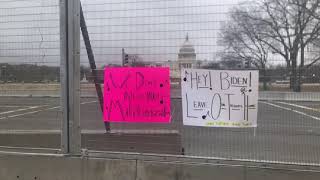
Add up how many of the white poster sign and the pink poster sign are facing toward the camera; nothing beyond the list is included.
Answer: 2

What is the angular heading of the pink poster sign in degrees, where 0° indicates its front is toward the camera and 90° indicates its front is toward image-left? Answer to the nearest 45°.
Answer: approximately 0°

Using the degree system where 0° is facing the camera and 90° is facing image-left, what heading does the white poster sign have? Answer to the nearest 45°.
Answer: approximately 0°

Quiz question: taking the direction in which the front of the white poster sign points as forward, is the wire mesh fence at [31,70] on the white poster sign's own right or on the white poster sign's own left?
on the white poster sign's own right

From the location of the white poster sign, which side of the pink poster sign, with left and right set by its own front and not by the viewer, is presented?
left

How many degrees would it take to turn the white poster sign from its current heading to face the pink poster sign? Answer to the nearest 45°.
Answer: approximately 90° to its right
